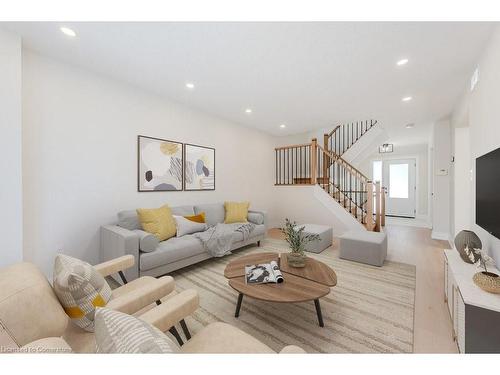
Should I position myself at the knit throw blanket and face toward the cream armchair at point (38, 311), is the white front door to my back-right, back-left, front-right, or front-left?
back-left

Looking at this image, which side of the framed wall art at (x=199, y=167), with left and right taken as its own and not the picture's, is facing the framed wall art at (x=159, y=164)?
right

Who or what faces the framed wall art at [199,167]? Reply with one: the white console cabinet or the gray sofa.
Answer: the white console cabinet

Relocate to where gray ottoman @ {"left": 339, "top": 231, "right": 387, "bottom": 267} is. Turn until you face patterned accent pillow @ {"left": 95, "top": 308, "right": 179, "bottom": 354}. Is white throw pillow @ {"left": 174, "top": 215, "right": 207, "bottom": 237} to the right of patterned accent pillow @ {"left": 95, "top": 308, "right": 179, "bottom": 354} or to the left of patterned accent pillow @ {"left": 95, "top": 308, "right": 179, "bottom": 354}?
right

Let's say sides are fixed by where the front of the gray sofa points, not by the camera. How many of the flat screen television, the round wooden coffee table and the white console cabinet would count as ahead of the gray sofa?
3
